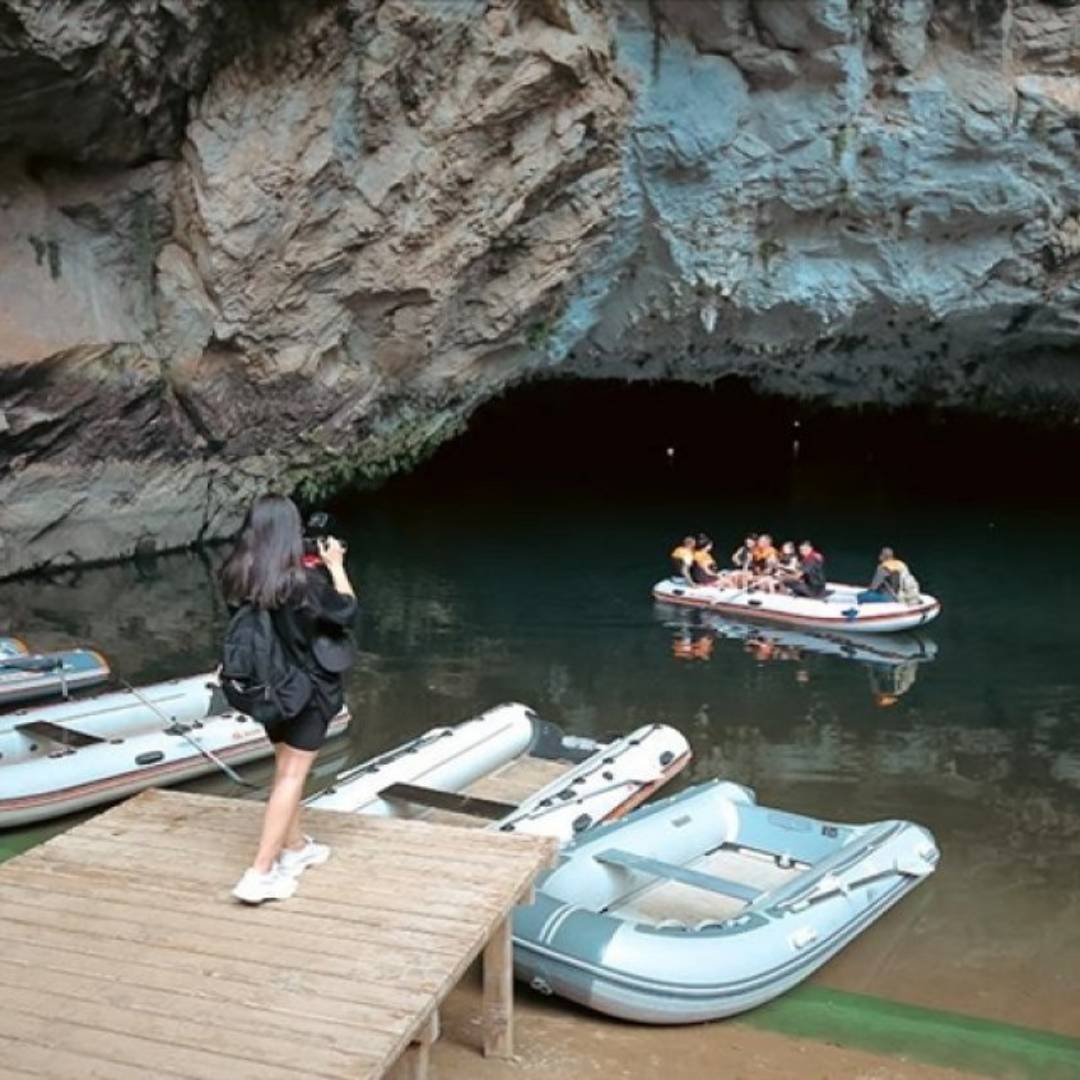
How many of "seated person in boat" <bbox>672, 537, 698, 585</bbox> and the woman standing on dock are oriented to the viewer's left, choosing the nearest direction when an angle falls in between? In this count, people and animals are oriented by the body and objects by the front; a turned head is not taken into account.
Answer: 0

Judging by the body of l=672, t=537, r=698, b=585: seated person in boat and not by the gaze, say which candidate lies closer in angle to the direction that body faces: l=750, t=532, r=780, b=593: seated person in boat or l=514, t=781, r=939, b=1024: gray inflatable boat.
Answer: the seated person in boat

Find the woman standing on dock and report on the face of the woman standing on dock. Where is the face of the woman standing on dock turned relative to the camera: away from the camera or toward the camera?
away from the camera

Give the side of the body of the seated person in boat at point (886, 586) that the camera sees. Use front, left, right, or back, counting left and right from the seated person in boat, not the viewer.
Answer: left

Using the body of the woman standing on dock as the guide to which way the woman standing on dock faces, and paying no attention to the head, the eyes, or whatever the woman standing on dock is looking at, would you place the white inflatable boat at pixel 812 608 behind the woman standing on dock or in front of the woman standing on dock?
in front

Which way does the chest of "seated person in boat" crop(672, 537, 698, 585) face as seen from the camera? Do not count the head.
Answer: to the viewer's right
